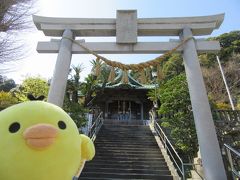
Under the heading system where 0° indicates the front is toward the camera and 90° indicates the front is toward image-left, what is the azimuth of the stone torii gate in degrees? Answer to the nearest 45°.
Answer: approximately 0°

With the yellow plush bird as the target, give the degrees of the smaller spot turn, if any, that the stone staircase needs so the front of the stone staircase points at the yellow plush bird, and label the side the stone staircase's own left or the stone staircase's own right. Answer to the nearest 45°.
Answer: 0° — it already faces it

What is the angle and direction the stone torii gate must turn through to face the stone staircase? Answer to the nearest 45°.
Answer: approximately 180°

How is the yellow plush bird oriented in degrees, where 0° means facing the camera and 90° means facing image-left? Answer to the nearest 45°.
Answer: approximately 0°

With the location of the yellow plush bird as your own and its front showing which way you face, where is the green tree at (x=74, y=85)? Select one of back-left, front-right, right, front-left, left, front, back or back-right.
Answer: back

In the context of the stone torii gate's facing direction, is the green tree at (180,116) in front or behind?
behind

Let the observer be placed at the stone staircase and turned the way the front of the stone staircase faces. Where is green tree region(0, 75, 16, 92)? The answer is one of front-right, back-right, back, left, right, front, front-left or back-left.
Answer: back-right

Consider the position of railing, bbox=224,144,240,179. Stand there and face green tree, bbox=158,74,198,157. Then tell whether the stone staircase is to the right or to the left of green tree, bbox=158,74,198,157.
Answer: left
